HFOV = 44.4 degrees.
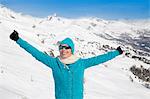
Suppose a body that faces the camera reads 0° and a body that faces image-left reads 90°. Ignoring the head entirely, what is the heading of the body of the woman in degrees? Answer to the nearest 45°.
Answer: approximately 0°
